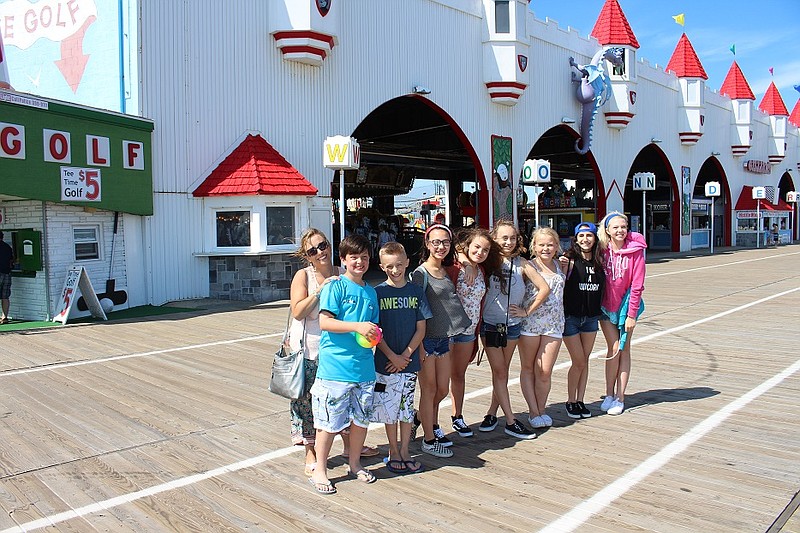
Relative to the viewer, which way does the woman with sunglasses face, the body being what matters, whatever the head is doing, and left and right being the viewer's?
facing the viewer and to the right of the viewer

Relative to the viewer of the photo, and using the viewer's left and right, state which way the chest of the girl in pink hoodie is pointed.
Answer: facing the viewer and to the left of the viewer

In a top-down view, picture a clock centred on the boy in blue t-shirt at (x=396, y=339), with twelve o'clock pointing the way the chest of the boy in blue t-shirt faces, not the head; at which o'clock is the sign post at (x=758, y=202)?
The sign post is roughly at 7 o'clock from the boy in blue t-shirt.

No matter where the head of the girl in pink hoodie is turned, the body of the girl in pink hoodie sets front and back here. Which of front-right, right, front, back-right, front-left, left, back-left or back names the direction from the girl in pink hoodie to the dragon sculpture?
back-right

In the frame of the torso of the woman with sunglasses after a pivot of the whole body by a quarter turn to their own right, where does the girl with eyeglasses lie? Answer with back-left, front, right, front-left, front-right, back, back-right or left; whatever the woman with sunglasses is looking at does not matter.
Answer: back-left

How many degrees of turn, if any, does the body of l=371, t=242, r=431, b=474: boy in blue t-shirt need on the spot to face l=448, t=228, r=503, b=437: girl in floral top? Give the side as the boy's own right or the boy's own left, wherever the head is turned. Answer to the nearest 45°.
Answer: approximately 135° to the boy's own left

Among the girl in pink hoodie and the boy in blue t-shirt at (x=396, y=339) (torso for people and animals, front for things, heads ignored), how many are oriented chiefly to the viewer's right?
0

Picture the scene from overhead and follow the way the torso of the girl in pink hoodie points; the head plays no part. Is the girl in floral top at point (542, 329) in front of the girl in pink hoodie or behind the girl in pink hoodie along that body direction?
in front
